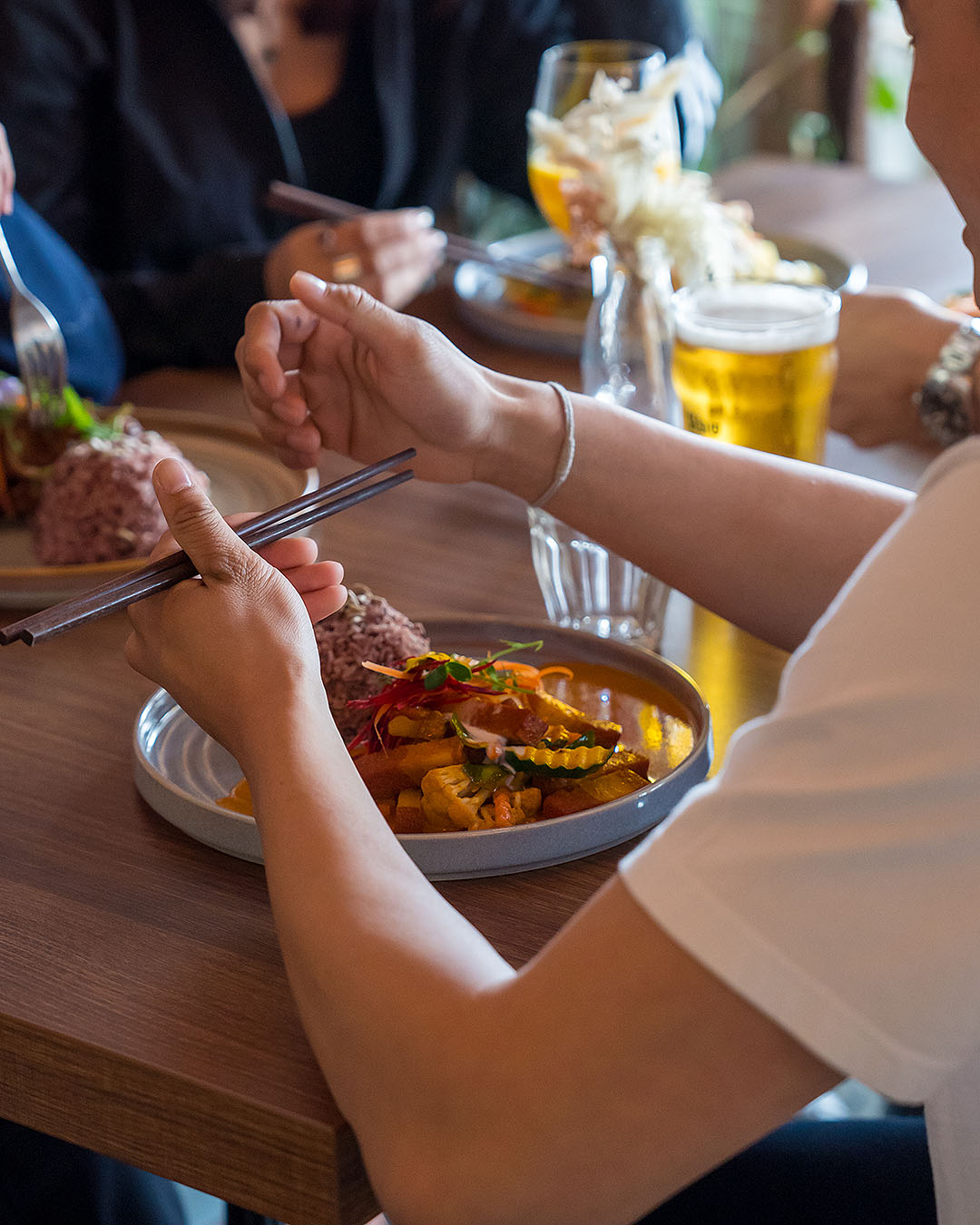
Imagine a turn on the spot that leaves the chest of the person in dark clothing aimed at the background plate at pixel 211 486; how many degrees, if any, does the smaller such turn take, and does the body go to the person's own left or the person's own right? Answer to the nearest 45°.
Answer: approximately 45° to the person's own right

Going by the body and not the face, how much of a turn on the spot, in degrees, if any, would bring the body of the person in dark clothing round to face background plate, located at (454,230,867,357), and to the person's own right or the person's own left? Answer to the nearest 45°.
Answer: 0° — they already face it

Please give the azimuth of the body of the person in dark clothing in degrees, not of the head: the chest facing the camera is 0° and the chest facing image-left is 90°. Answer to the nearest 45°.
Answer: approximately 315°
